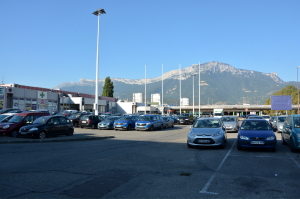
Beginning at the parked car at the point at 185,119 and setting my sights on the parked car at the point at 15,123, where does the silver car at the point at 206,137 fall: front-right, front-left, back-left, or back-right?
front-left

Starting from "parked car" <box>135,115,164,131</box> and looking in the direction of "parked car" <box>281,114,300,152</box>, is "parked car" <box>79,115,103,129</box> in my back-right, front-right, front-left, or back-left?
back-right

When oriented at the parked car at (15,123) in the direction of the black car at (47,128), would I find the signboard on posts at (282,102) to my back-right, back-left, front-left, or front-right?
front-left

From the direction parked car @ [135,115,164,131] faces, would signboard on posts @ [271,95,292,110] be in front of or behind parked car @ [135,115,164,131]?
behind

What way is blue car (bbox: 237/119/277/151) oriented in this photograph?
toward the camera

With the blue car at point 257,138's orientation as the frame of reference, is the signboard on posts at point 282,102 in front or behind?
behind

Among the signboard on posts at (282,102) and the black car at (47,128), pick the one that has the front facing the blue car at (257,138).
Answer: the signboard on posts

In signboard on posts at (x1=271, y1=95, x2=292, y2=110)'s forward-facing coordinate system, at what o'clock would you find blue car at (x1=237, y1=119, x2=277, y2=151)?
The blue car is roughly at 12 o'clock from the signboard on posts.

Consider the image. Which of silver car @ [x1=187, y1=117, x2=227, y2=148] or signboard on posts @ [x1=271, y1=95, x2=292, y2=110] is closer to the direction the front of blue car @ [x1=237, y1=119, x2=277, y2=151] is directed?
the silver car

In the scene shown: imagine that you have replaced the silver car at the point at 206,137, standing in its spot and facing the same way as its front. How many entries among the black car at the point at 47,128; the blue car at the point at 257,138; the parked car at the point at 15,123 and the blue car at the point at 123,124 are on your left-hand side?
1

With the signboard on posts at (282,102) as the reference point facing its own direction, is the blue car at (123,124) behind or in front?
in front

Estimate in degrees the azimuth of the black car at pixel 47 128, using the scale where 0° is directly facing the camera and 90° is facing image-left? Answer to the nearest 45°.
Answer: approximately 45°

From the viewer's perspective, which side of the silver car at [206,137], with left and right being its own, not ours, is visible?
front

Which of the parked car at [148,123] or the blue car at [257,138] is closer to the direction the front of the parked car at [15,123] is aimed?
the blue car

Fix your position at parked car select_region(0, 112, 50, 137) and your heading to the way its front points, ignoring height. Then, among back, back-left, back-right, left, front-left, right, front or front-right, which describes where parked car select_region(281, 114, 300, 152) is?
left

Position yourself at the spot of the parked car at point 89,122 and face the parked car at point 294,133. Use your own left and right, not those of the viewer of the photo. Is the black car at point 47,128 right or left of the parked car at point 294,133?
right
